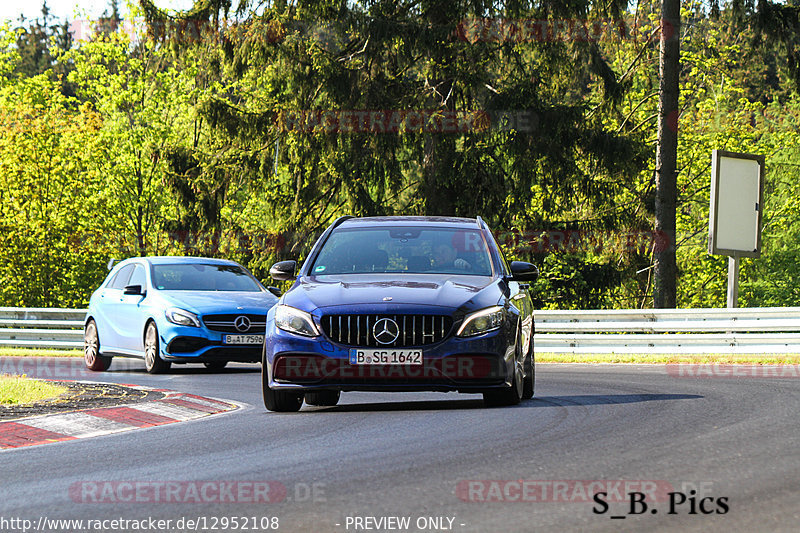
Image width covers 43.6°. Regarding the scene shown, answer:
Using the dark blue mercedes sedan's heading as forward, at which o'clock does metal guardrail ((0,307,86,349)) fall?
The metal guardrail is roughly at 5 o'clock from the dark blue mercedes sedan.

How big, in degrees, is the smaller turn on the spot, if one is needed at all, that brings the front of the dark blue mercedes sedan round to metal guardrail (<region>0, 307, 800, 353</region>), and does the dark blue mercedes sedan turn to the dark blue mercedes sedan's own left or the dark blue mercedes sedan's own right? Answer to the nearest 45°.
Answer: approximately 135° to the dark blue mercedes sedan's own left

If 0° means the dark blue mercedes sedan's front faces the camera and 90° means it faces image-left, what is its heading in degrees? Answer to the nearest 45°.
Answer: approximately 0°

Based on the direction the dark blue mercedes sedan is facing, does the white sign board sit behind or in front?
behind
